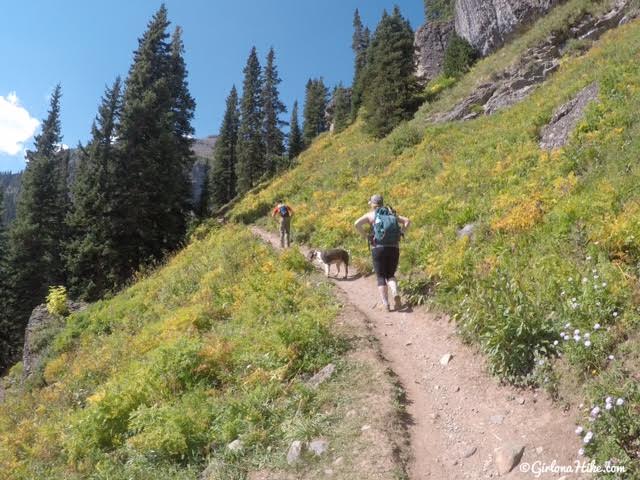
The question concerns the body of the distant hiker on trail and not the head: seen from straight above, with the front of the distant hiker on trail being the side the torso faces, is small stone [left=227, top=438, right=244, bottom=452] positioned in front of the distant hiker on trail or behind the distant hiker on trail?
behind

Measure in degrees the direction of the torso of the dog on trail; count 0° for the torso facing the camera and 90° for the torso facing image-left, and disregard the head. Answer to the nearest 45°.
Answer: approximately 90°

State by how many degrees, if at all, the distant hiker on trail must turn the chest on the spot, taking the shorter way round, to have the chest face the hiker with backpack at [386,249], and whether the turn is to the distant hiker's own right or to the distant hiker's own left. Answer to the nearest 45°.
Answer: approximately 180°

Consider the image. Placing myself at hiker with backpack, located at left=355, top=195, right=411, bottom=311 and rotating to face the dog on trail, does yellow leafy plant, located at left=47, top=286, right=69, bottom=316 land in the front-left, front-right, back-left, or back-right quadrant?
front-left

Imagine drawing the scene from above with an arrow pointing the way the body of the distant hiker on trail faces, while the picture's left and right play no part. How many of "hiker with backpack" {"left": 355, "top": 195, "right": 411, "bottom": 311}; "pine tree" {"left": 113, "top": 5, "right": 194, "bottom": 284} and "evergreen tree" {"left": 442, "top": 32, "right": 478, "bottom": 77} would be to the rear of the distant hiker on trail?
1

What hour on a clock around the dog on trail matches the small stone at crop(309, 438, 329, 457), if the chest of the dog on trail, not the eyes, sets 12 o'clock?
The small stone is roughly at 9 o'clock from the dog on trail.

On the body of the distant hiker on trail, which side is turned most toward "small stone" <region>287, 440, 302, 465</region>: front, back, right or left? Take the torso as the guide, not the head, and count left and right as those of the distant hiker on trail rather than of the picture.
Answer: back

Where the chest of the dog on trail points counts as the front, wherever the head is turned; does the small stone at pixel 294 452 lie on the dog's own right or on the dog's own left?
on the dog's own left

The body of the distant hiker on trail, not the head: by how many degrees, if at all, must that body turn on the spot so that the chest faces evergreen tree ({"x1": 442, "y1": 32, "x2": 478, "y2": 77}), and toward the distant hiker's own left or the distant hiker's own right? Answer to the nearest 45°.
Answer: approximately 45° to the distant hiker's own right

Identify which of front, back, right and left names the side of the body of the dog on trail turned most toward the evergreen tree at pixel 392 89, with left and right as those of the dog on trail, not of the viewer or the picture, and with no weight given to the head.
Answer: right

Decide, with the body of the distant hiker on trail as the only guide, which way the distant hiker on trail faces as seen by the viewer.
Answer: away from the camera

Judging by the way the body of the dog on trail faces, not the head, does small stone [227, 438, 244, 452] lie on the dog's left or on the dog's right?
on the dog's left

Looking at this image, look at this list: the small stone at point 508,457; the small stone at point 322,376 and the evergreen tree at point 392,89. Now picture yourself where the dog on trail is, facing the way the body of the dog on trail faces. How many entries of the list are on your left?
2

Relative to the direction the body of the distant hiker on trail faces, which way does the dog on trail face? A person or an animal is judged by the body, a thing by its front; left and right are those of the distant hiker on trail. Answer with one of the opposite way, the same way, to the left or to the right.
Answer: to the left

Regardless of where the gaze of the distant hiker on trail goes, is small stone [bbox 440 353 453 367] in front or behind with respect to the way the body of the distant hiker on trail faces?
behind

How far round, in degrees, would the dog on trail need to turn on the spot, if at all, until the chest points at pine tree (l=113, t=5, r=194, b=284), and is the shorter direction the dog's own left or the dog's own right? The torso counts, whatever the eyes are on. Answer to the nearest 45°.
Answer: approximately 45° to the dog's own right

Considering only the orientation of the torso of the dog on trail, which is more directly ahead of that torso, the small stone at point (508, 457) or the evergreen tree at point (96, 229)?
the evergreen tree

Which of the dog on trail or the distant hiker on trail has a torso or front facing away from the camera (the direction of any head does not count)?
the distant hiker on trail

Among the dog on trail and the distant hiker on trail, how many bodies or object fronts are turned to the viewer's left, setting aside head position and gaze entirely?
1

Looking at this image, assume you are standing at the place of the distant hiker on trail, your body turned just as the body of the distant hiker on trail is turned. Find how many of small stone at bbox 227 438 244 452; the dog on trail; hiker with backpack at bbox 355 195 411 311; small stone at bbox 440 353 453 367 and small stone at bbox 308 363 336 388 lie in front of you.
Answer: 0

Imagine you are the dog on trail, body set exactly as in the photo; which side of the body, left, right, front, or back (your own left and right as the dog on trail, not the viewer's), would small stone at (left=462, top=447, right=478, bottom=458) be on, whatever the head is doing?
left
